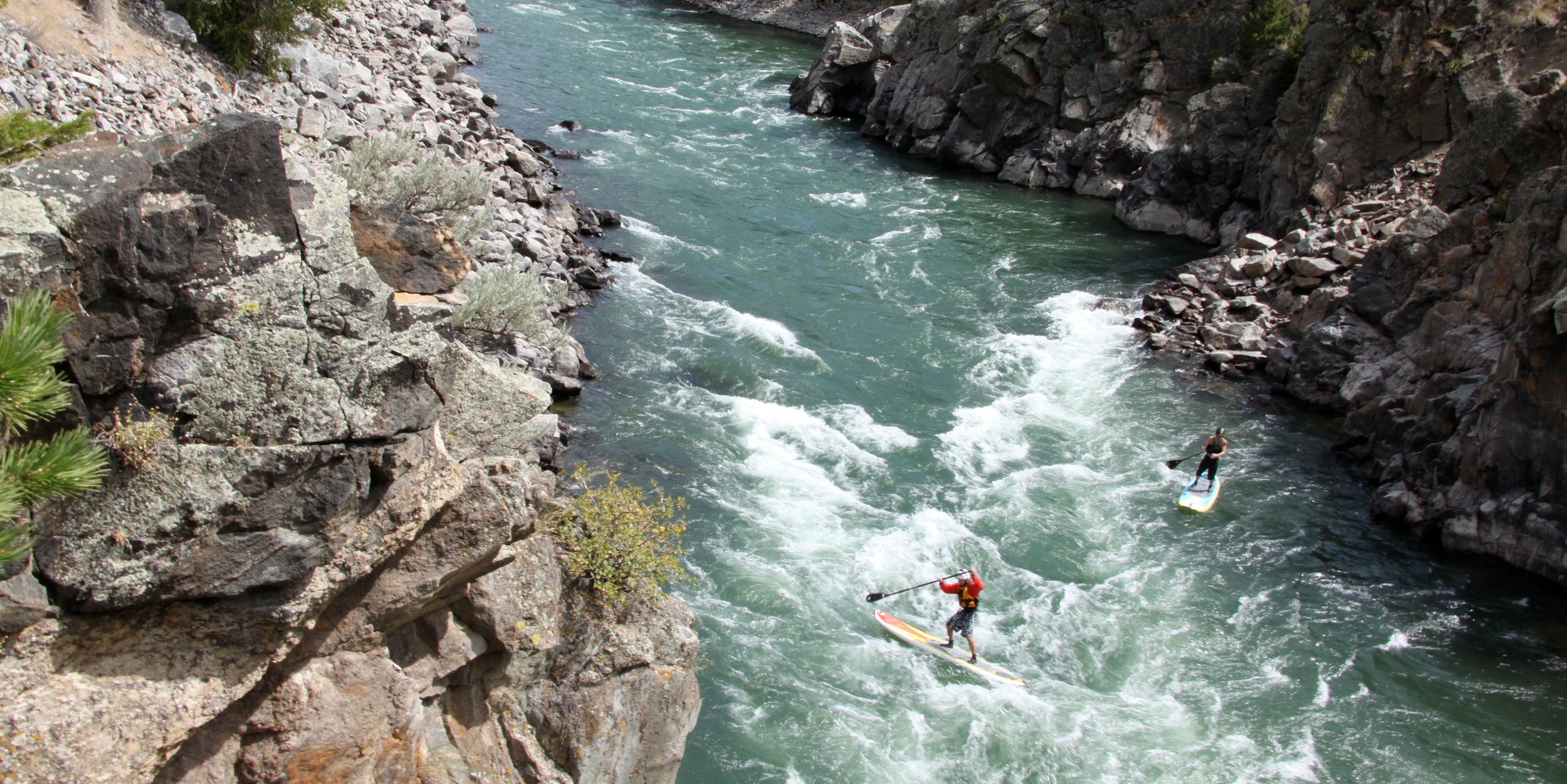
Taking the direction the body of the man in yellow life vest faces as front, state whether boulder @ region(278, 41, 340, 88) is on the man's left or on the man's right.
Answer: on the man's right

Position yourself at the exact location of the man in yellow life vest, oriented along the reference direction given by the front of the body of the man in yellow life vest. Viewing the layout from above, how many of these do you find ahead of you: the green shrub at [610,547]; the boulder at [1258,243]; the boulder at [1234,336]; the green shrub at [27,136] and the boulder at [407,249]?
3

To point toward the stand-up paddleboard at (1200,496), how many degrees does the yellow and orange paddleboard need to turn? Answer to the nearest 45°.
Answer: approximately 90° to its right

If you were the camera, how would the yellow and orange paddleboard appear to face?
facing away from the viewer and to the left of the viewer

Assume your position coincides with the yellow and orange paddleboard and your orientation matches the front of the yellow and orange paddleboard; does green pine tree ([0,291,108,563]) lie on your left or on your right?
on your left

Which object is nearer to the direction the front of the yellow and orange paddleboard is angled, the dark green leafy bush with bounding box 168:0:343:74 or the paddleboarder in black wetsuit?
the dark green leafy bush

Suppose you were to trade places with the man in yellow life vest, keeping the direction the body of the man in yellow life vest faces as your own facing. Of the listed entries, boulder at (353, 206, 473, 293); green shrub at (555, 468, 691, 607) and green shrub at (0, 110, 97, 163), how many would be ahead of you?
3

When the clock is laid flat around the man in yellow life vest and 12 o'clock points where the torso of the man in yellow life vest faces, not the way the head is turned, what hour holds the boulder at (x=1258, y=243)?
The boulder is roughly at 5 o'clock from the man in yellow life vest.

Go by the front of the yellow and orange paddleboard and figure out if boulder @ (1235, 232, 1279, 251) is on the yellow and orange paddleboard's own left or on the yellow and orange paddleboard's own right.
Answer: on the yellow and orange paddleboard's own right

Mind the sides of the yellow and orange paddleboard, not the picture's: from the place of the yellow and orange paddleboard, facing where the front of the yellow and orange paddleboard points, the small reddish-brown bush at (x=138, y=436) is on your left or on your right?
on your left

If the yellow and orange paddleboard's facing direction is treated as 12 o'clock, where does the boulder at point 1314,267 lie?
The boulder is roughly at 2 o'clock from the yellow and orange paddleboard.
